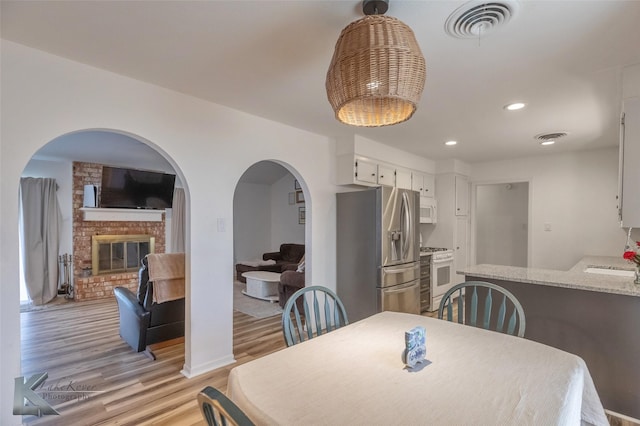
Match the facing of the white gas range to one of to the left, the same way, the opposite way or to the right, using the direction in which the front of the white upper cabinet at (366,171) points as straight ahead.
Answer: the same way

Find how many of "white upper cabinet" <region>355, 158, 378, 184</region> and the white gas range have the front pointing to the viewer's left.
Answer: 0

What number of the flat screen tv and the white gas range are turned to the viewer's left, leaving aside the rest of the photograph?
0

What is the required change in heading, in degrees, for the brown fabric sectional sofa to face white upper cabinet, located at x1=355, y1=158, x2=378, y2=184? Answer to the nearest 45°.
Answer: approximately 45° to its left

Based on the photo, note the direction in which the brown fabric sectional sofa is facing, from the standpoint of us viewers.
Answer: facing the viewer and to the left of the viewer

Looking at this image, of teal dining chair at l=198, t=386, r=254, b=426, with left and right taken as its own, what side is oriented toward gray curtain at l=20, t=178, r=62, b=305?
left

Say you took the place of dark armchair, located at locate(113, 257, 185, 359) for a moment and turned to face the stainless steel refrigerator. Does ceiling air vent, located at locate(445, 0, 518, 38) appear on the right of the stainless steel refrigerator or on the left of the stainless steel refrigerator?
right

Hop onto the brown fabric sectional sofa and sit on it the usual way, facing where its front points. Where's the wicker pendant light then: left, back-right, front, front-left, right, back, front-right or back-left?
front-left

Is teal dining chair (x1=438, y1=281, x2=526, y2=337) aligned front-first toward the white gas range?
no

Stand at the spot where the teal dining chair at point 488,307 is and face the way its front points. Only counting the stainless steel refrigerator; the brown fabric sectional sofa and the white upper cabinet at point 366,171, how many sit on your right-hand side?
3

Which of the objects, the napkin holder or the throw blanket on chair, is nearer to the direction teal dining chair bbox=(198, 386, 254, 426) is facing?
the napkin holder

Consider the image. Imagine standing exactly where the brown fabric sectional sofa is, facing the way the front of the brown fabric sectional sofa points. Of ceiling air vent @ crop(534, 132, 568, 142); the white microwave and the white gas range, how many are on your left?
3

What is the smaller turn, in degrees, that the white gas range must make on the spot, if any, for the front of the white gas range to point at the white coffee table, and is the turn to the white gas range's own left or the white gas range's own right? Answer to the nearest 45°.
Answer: approximately 135° to the white gas range's own right

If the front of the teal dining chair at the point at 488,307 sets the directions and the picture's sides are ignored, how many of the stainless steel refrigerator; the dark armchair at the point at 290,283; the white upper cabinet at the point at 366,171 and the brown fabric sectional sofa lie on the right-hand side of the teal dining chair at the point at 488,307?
4

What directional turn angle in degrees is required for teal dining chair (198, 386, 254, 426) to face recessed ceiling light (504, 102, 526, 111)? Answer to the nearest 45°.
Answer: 0° — it already faces it

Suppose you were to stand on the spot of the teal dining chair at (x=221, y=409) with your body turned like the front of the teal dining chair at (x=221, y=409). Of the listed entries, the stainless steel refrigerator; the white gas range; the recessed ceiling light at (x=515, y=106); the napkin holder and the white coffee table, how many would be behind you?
0

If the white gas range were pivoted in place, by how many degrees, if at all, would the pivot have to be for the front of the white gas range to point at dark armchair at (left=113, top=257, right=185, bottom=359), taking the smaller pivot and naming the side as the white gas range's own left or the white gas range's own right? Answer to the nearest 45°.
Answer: approximately 90° to the white gas range's own right
